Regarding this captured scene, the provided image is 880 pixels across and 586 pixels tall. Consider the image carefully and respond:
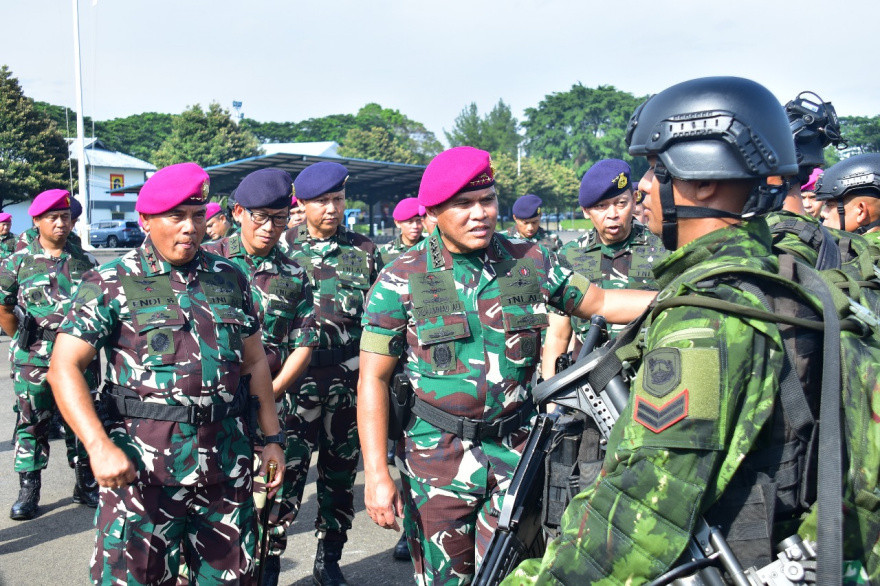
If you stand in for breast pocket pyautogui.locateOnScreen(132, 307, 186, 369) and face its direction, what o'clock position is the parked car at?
The parked car is roughly at 6 o'clock from the breast pocket.

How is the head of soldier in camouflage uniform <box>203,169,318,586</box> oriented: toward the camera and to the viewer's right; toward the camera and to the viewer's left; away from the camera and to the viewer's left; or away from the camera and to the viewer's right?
toward the camera and to the viewer's right

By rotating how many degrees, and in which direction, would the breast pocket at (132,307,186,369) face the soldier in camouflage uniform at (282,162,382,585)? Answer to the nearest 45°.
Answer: approximately 135° to its left

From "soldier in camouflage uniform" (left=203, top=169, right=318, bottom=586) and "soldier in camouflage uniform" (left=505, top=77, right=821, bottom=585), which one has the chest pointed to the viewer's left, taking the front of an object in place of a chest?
"soldier in camouflage uniform" (left=505, top=77, right=821, bottom=585)

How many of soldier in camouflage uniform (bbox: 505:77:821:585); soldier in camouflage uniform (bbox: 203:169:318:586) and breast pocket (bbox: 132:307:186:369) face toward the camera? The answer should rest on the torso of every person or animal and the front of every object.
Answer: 2

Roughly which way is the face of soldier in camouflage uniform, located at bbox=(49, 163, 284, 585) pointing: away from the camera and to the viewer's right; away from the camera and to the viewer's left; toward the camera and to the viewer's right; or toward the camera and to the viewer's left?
toward the camera and to the viewer's right

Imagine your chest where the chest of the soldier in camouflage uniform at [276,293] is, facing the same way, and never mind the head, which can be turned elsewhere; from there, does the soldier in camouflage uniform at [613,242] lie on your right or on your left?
on your left

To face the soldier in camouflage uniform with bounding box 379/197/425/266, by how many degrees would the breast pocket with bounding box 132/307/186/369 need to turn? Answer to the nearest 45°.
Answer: approximately 135° to its left

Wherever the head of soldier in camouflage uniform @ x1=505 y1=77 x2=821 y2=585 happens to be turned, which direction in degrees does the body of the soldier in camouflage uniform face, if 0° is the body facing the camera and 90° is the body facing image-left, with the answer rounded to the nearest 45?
approximately 90°

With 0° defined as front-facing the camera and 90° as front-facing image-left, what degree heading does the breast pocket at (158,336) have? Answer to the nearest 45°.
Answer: approximately 0°
